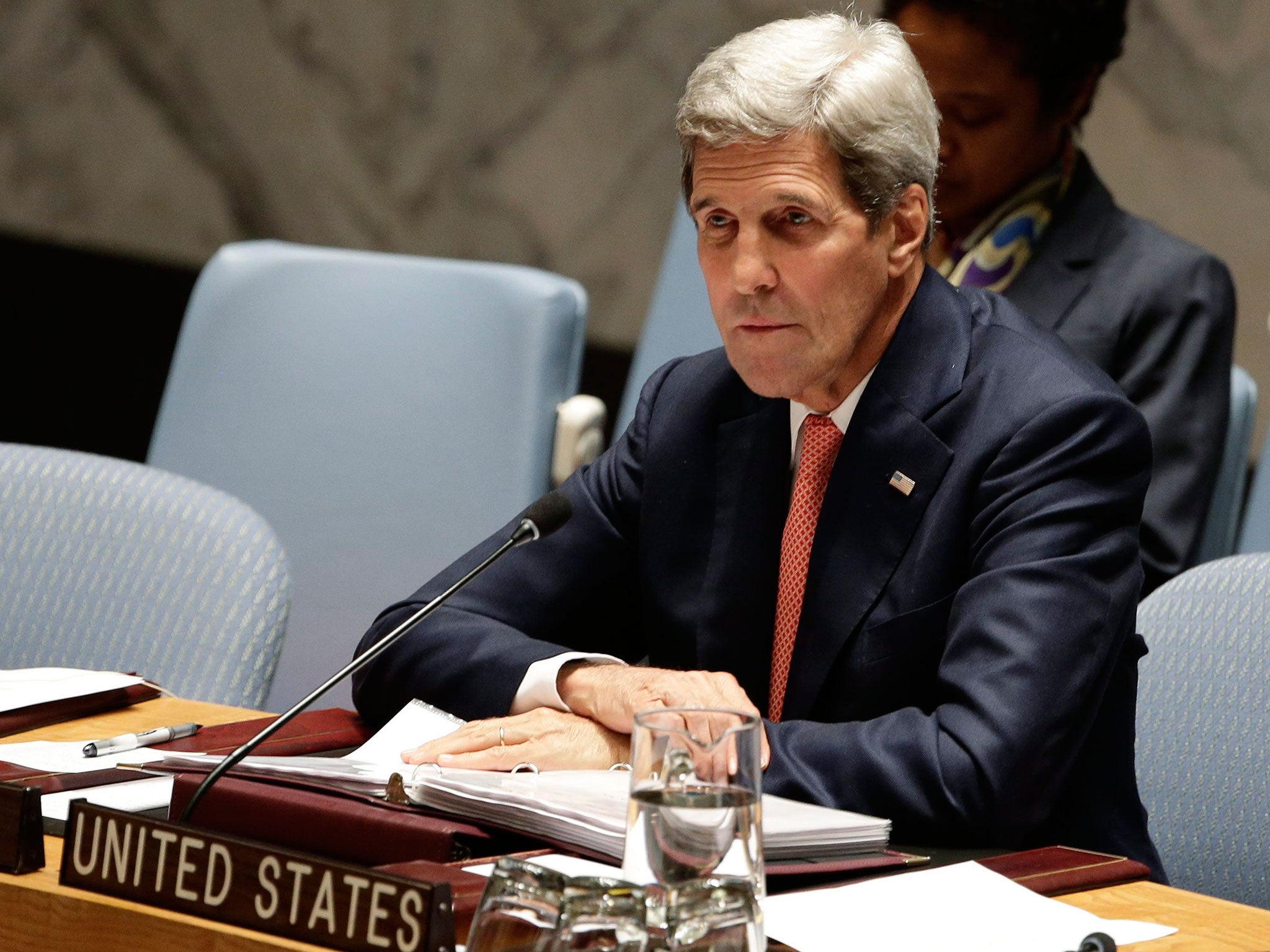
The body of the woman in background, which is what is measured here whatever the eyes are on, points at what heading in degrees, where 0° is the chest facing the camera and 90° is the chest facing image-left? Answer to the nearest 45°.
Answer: approximately 45°

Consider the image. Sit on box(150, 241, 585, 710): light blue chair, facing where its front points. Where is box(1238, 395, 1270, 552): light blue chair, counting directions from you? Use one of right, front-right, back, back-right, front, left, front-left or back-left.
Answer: back-left

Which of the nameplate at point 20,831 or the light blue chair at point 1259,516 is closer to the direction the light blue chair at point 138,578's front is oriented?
the nameplate

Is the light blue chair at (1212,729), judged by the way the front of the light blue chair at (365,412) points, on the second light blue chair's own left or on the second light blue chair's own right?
on the second light blue chair's own left

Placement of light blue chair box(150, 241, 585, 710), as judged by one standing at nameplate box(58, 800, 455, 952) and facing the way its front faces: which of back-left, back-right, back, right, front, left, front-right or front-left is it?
back-right

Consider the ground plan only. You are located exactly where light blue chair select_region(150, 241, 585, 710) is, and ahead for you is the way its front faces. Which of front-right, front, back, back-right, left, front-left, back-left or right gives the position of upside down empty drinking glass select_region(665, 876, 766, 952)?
front-left
